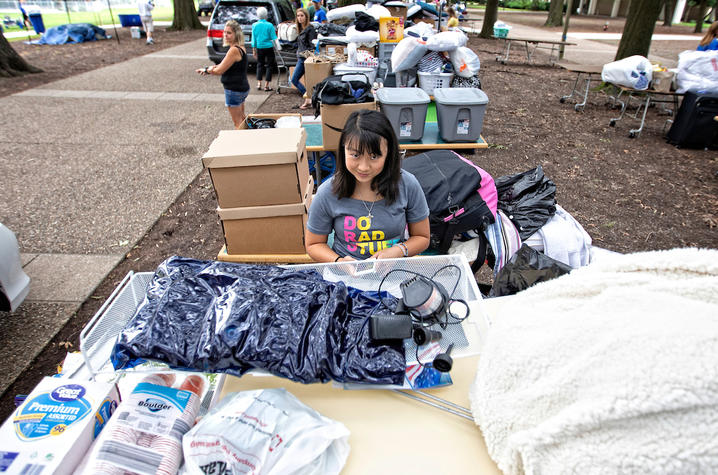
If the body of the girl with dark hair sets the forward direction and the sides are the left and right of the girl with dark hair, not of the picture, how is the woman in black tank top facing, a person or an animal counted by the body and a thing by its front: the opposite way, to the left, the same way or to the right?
to the right

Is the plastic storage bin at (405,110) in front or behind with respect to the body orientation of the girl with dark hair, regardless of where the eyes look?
behind

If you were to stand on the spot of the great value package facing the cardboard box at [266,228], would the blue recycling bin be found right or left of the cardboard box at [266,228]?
left

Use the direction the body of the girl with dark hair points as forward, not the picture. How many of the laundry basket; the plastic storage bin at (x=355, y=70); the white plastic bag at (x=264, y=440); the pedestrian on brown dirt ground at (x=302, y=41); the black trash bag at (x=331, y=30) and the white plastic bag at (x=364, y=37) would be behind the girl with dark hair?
5

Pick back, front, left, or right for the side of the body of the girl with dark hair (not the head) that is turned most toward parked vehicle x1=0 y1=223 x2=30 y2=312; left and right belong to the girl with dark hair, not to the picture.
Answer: right

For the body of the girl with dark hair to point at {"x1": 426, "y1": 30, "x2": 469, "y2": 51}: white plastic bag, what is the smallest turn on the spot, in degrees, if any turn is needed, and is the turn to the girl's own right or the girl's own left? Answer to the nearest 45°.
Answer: approximately 180°

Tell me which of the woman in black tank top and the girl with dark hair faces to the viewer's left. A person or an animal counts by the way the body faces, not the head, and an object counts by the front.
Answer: the woman in black tank top

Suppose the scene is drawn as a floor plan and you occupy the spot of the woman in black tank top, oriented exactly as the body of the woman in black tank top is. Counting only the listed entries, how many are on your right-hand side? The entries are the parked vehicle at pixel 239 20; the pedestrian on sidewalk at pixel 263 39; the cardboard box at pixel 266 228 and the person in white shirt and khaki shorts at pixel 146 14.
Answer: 3

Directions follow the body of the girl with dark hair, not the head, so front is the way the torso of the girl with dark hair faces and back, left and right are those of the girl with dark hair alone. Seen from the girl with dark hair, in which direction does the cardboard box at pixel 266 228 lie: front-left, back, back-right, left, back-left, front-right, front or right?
back-right

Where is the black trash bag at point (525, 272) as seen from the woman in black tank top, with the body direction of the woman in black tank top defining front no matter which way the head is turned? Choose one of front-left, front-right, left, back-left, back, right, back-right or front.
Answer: left

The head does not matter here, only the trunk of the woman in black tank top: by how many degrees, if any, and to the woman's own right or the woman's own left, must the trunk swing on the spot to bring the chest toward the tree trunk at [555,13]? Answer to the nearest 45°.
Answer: approximately 135° to the woman's own right

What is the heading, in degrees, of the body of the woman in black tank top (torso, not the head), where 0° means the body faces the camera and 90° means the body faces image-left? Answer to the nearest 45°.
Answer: approximately 90°

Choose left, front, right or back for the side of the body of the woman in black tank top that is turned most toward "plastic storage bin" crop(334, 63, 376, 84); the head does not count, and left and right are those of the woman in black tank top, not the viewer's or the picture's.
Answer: back
